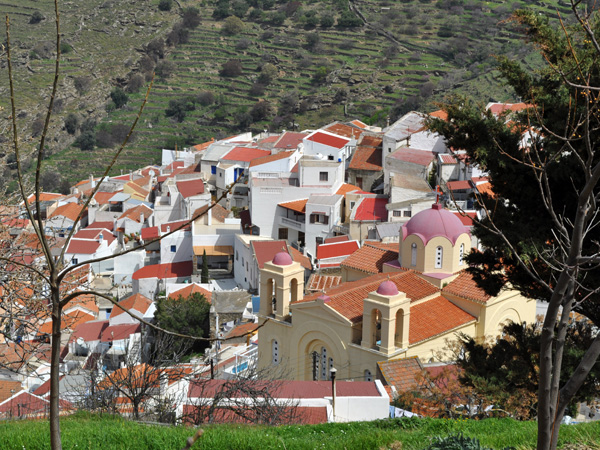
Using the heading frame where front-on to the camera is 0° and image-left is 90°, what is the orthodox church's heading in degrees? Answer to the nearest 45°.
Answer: approximately 45°
